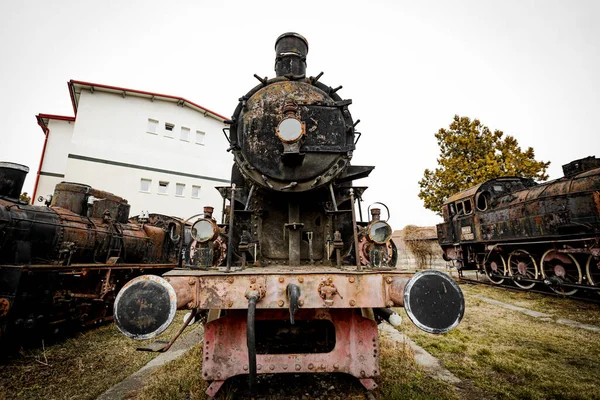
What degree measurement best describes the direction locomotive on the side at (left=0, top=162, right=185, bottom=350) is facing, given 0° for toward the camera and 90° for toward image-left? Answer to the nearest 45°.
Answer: approximately 45°

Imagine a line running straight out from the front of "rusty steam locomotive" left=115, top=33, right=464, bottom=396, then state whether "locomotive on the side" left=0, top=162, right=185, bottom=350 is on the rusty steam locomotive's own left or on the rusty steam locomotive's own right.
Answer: on the rusty steam locomotive's own right

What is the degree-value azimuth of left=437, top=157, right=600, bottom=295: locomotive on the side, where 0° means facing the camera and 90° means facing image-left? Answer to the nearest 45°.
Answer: approximately 315°

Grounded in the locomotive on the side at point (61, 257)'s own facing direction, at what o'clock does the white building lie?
The white building is roughly at 5 o'clock from the locomotive on the side.
